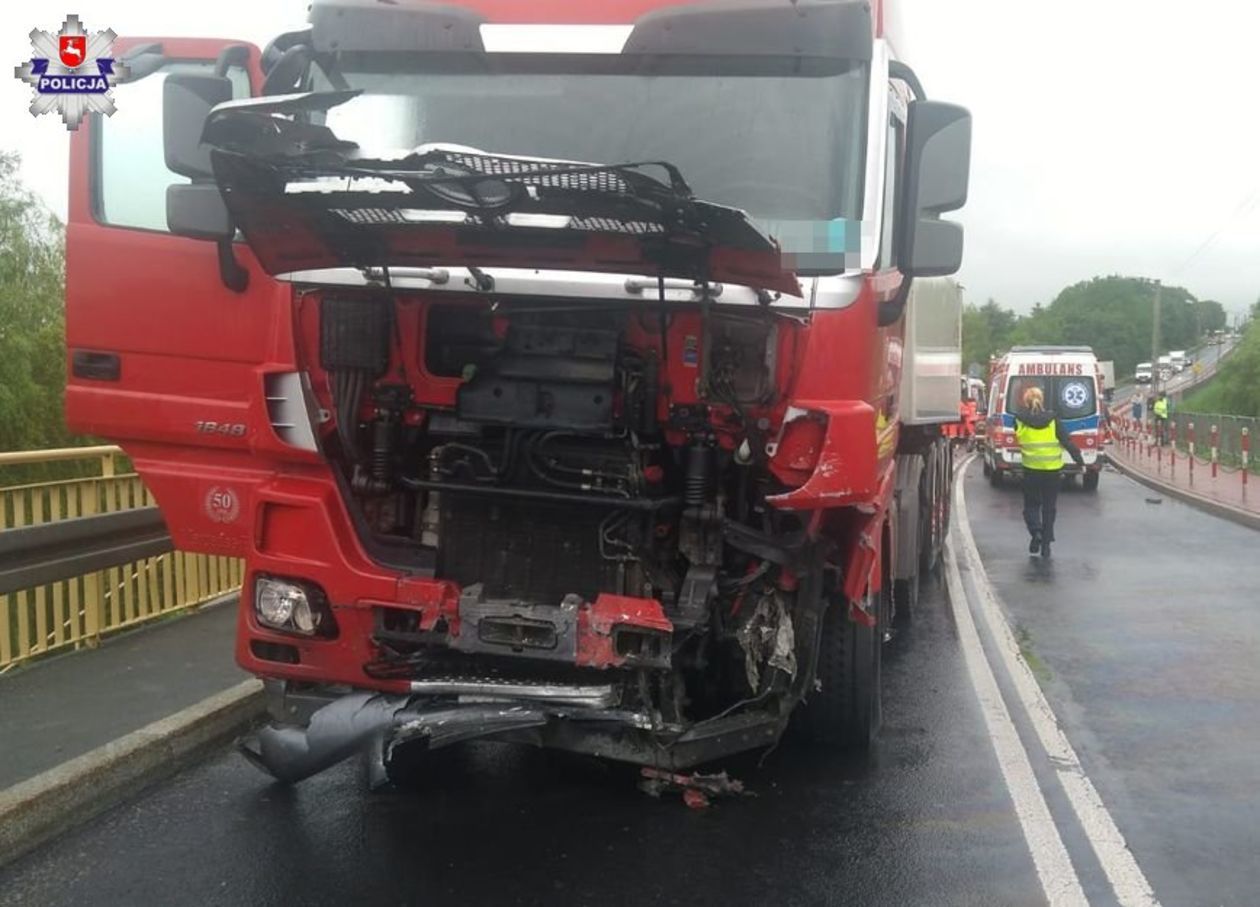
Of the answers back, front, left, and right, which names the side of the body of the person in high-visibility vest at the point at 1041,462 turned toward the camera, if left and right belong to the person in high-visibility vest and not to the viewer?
back

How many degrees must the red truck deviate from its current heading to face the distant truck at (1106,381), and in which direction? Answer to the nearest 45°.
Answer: approximately 135° to its left

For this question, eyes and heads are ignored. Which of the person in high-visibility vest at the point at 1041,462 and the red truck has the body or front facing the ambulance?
the person in high-visibility vest

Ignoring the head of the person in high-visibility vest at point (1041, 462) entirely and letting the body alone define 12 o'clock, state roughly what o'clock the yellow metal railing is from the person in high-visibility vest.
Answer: The yellow metal railing is roughly at 7 o'clock from the person in high-visibility vest.
